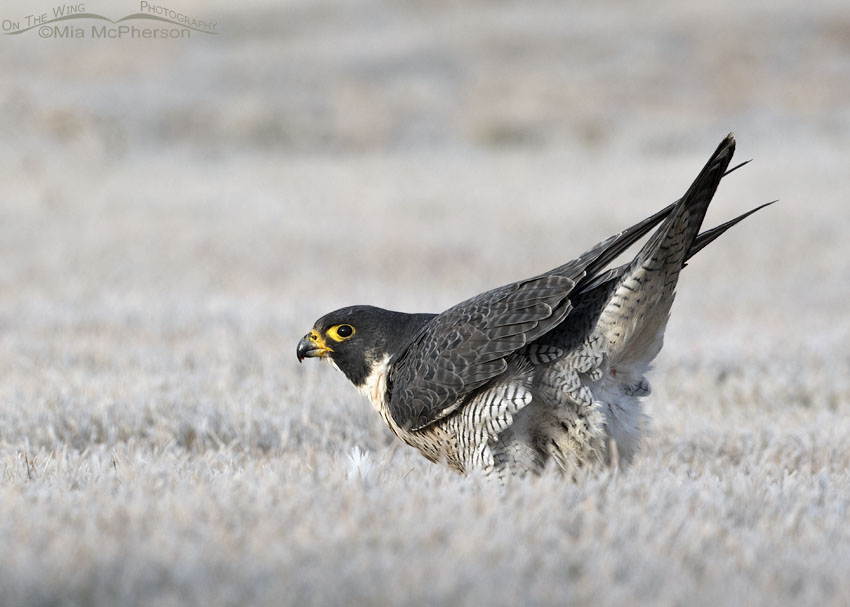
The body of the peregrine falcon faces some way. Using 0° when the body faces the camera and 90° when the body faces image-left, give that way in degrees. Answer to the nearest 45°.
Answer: approximately 90°
